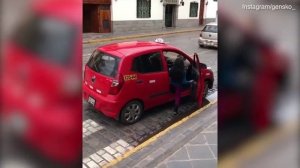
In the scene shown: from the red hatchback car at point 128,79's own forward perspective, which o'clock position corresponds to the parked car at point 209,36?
The parked car is roughly at 11 o'clock from the red hatchback car.

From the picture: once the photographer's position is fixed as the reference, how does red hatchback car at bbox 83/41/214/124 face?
facing away from the viewer and to the right of the viewer
